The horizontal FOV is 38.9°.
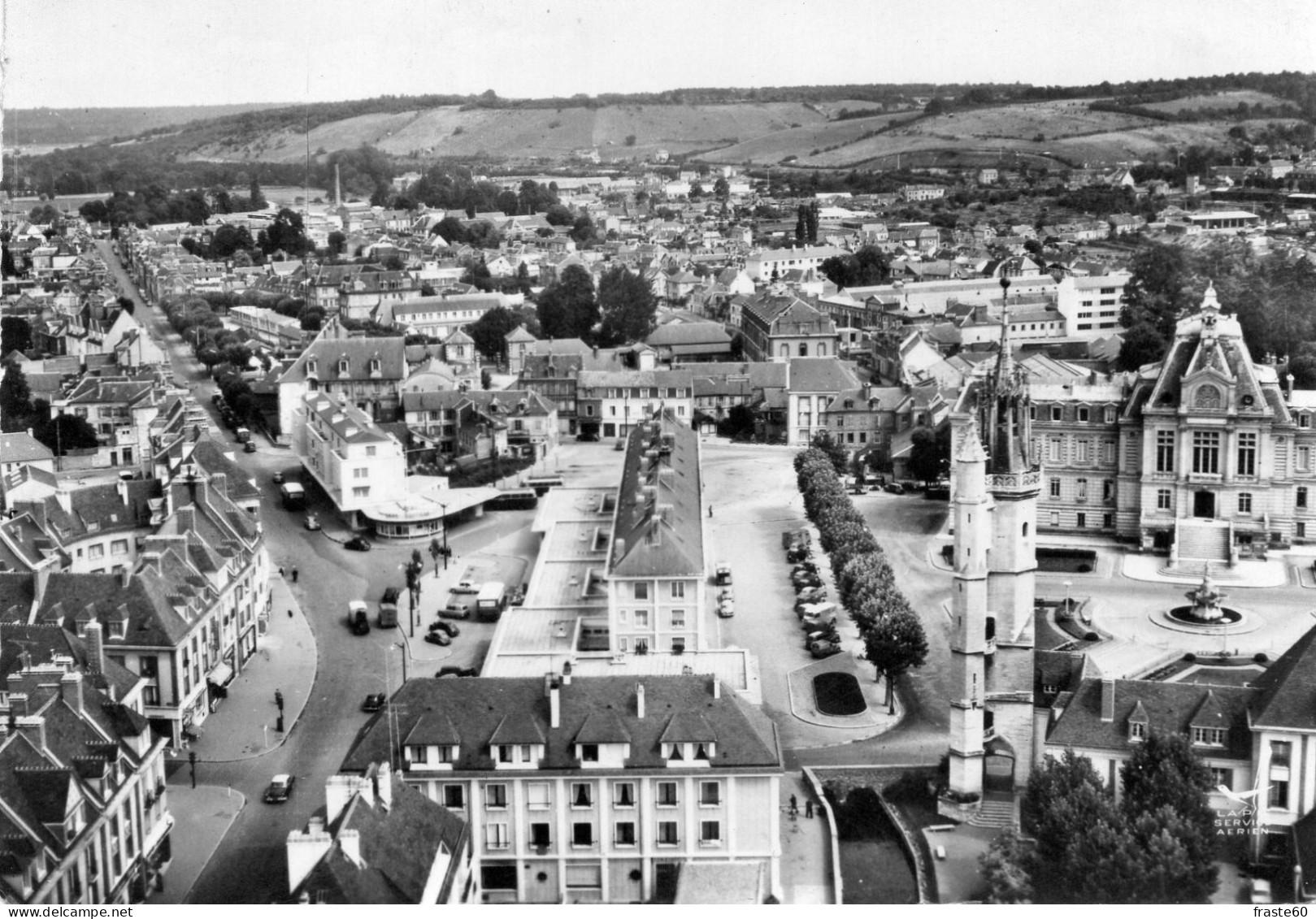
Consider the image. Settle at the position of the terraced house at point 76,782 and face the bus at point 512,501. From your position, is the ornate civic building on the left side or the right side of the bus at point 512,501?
right

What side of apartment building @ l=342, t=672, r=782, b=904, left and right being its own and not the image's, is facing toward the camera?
front

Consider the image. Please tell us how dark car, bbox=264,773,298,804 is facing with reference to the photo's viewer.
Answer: facing the viewer and to the left of the viewer

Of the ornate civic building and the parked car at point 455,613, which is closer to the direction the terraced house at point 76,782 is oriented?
the ornate civic building

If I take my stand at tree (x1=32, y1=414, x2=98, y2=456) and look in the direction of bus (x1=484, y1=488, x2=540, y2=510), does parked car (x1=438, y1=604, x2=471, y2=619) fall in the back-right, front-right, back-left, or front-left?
front-right

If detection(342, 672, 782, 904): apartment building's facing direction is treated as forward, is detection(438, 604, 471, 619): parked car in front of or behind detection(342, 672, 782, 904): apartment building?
behind

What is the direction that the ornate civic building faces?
toward the camera

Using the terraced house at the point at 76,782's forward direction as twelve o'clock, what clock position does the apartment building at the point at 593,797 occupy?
the apartment building at the point at 593,797 is roughly at 11 o'clock from the terraced house at the point at 76,782.

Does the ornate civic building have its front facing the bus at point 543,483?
no

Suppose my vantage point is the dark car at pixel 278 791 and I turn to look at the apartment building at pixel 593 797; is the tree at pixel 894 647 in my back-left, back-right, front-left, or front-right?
front-left

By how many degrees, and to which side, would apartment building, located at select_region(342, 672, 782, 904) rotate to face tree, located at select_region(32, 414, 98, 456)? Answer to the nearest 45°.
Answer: approximately 135° to its right

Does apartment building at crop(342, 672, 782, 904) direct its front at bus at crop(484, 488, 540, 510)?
no
